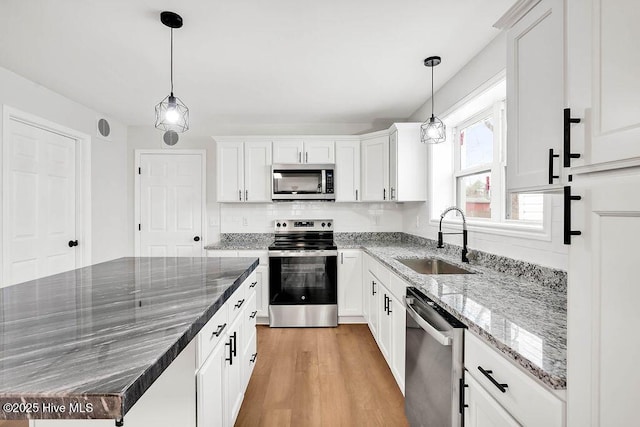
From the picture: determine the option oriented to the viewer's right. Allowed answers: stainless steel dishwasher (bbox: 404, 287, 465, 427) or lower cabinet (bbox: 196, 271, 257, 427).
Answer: the lower cabinet

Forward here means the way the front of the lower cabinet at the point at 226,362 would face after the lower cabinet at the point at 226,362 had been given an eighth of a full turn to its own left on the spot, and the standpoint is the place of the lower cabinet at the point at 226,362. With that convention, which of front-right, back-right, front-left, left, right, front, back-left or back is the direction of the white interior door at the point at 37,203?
left

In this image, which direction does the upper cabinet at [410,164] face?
to the viewer's left

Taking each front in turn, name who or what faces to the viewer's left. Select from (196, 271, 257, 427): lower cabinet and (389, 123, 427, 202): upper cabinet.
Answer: the upper cabinet

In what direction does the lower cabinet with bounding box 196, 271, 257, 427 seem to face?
to the viewer's right

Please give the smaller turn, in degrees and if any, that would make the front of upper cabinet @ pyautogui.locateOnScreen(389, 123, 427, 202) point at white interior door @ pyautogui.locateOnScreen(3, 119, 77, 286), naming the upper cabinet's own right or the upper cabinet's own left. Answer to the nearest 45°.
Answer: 0° — it already faces it

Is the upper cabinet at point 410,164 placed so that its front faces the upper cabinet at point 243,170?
yes

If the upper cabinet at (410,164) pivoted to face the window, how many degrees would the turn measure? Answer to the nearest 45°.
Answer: approximately 135° to its left

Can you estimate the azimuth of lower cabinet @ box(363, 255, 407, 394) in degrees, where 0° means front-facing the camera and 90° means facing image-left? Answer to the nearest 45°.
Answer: approximately 90°

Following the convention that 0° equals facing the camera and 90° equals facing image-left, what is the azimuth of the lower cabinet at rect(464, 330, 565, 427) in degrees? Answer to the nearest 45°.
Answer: approximately 45°

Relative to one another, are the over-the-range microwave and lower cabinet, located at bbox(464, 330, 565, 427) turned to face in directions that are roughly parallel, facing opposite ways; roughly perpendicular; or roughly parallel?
roughly perpendicular
